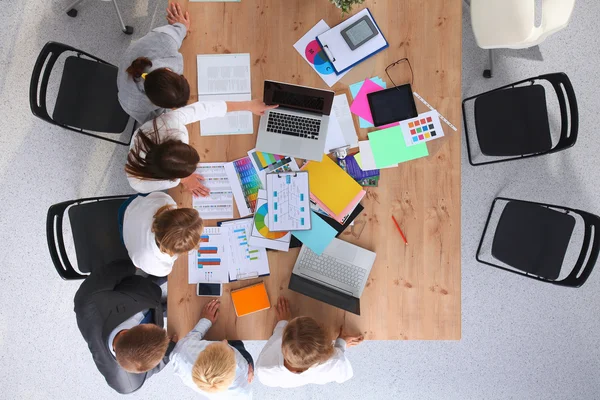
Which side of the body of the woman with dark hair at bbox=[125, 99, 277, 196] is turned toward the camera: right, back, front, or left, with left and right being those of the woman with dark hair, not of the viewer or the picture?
right

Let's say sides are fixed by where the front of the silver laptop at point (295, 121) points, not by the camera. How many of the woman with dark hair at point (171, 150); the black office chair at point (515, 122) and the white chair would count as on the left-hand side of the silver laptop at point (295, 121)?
2

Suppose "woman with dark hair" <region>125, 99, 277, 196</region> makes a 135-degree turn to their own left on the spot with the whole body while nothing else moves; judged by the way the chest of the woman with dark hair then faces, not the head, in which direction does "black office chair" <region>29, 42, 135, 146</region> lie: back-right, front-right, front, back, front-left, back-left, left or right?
front

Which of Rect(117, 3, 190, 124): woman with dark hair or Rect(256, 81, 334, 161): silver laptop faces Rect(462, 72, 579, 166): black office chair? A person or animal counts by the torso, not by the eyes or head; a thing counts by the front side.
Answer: the woman with dark hair

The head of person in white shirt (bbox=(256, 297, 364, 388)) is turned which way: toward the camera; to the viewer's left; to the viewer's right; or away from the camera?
away from the camera

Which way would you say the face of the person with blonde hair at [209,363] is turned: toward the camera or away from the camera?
away from the camera

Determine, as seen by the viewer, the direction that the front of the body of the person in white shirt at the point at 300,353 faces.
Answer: away from the camera

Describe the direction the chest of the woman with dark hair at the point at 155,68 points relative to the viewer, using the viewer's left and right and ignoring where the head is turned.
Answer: facing to the right of the viewer

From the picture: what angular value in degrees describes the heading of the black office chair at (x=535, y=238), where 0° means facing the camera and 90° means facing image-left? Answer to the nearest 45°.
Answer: approximately 90°

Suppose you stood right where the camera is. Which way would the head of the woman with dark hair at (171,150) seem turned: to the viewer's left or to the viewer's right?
to the viewer's right

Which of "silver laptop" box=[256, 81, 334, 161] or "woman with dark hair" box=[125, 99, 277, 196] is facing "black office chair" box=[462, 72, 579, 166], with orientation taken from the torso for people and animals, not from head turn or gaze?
the woman with dark hair
